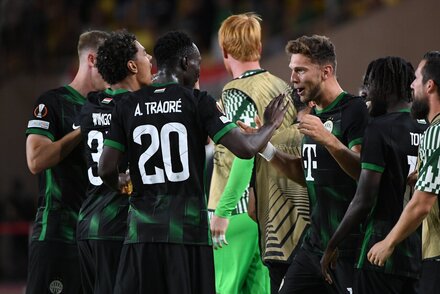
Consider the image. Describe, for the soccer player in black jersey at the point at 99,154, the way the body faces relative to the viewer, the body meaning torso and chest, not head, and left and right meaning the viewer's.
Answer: facing away from the viewer and to the right of the viewer

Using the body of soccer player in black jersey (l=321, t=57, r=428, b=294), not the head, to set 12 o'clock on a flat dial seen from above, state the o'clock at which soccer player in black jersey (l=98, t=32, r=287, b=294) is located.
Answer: soccer player in black jersey (l=98, t=32, r=287, b=294) is roughly at 10 o'clock from soccer player in black jersey (l=321, t=57, r=428, b=294).

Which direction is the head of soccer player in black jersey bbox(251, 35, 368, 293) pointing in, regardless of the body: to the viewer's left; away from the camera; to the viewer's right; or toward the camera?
to the viewer's left

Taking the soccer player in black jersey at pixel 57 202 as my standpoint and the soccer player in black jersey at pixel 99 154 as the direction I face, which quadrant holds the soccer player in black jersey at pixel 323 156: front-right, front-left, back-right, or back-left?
front-left

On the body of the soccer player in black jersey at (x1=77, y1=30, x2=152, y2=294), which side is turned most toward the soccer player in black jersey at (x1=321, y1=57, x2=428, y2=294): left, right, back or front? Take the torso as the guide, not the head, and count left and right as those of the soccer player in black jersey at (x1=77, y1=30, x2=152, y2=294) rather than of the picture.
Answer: right

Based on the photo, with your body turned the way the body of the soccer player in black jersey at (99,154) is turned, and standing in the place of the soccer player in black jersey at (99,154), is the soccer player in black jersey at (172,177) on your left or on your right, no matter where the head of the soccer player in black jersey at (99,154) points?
on your right

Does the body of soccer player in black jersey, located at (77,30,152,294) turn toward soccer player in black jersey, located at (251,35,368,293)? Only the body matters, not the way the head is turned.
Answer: no

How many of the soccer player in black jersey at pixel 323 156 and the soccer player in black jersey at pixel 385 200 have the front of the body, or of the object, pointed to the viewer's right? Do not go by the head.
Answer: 0

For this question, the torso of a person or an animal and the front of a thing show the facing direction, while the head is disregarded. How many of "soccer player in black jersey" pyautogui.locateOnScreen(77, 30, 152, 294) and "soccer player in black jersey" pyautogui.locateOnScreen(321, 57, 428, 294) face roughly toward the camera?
0
